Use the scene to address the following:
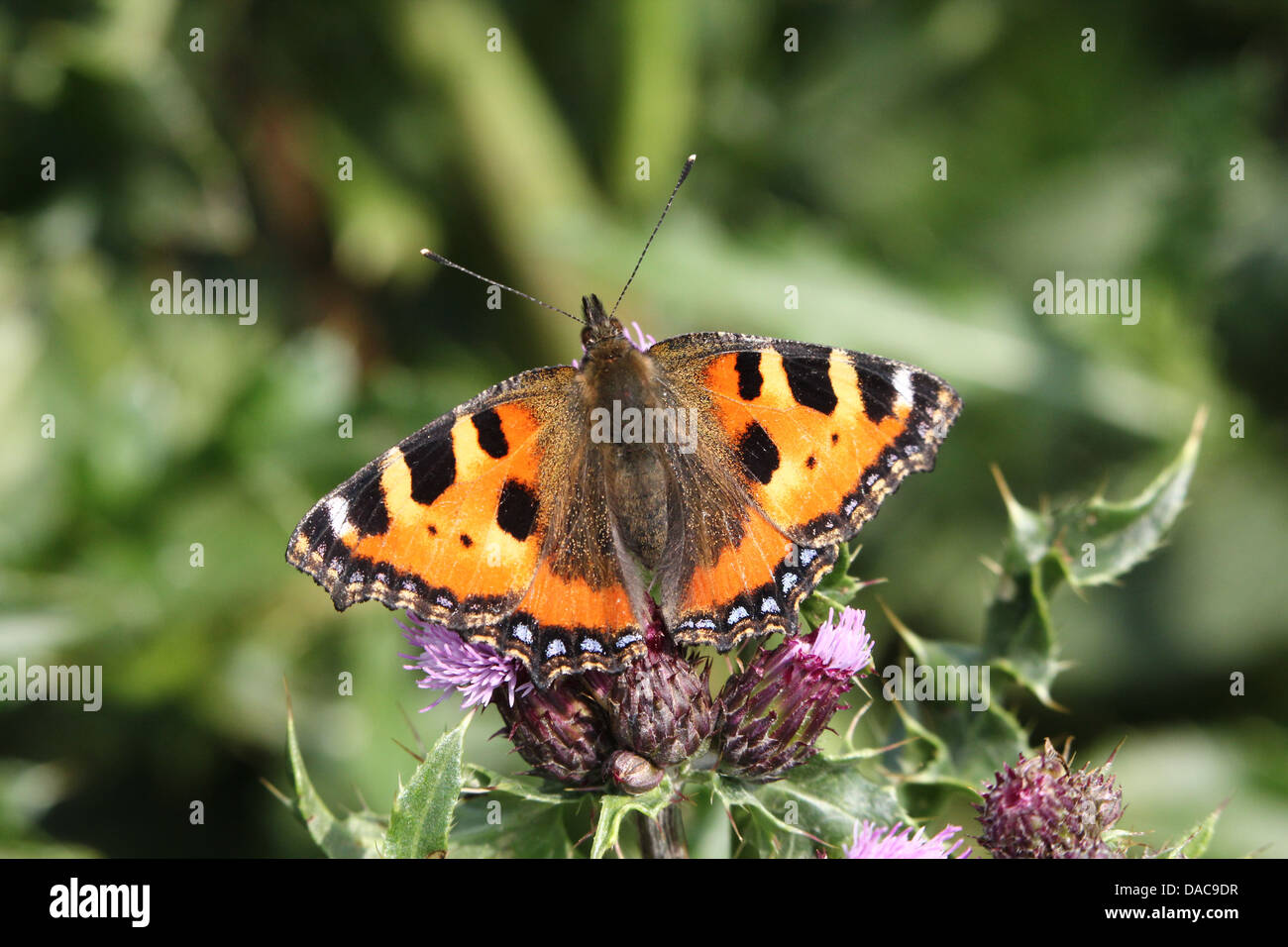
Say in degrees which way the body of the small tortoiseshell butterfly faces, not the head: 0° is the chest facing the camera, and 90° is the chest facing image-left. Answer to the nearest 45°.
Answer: approximately 180°

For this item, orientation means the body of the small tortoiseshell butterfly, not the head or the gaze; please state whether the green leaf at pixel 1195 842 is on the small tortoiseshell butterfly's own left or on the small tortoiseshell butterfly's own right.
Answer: on the small tortoiseshell butterfly's own right
